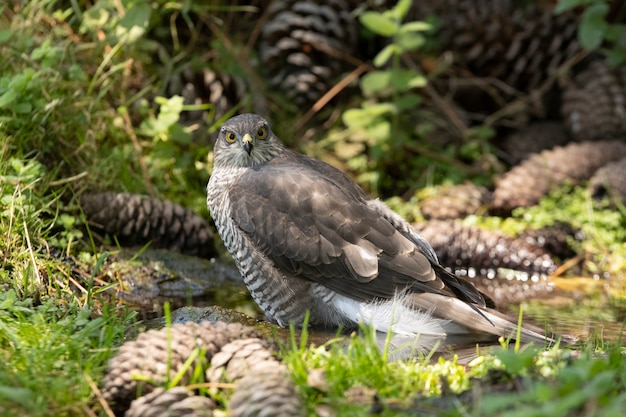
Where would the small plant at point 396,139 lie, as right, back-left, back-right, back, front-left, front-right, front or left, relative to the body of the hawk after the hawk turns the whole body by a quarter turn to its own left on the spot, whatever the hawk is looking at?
back

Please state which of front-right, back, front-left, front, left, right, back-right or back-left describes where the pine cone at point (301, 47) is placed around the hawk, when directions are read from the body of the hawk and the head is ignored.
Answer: right

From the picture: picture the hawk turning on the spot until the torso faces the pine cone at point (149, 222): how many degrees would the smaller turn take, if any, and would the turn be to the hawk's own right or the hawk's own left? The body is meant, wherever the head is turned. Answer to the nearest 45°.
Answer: approximately 45° to the hawk's own right

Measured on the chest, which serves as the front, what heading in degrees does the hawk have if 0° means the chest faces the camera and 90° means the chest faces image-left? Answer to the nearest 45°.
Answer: approximately 90°

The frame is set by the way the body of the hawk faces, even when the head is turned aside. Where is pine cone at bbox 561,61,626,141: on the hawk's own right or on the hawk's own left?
on the hawk's own right

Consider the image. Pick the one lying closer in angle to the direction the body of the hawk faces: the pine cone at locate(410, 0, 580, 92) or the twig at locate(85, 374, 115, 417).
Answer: the twig

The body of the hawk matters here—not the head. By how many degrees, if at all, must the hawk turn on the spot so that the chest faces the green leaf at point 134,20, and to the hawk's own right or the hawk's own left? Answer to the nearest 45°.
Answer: approximately 45° to the hawk's own right

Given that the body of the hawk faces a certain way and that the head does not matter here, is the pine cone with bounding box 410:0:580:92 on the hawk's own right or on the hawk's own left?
on the hawk's own right

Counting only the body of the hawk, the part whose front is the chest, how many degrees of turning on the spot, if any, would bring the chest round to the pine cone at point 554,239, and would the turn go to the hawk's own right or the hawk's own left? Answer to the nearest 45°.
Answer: approximately 135° to the hawk's own right
